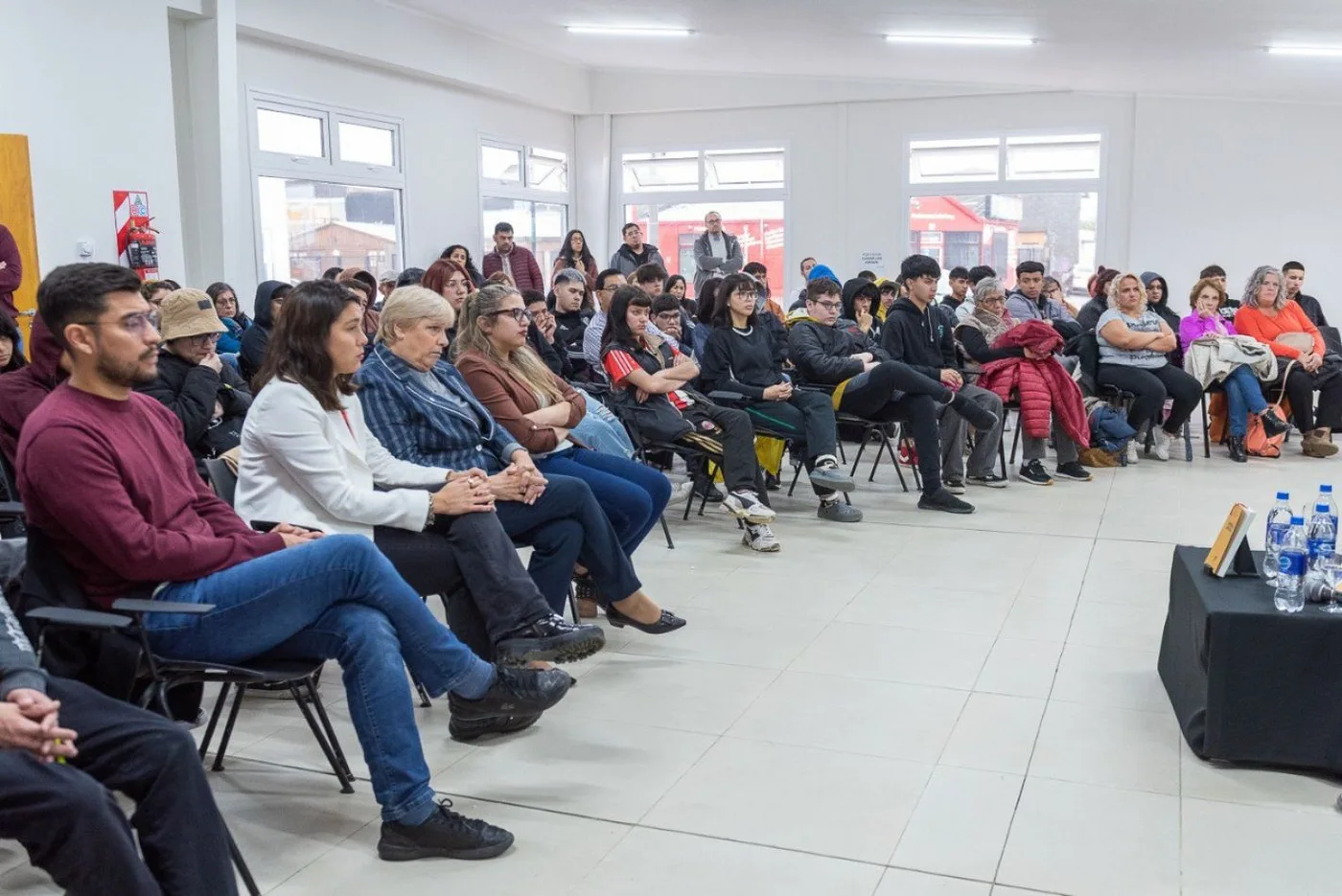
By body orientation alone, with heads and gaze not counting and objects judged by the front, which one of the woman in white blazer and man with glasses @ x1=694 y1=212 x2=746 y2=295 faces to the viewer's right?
the woman in white blazer

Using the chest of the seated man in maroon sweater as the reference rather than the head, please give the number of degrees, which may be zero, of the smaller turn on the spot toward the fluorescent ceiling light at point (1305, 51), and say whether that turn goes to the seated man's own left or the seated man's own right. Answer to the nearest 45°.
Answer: approximately 45° to the seated man's own left

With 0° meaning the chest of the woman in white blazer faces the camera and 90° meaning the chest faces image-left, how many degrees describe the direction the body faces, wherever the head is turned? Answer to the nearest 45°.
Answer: approximately 270°

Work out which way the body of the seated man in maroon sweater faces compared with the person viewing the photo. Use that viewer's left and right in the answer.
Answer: facing to the right of the viewer

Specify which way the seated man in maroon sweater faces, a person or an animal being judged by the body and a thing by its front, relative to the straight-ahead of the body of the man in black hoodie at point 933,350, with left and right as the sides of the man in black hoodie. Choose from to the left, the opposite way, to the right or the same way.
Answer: to the left

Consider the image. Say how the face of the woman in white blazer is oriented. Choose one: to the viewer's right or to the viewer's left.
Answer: to the viewer's right

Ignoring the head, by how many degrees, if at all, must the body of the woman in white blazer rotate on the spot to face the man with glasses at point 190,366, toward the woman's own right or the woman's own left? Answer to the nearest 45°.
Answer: approximately 135° to the woman's own left

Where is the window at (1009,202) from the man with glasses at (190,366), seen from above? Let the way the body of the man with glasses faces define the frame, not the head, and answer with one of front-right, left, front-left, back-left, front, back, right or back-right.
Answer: left

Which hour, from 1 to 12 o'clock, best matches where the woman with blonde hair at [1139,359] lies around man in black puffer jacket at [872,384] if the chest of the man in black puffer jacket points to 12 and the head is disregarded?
The woman with blonde hair is roughly at 9 o'clock from the man in black puffer jacket.

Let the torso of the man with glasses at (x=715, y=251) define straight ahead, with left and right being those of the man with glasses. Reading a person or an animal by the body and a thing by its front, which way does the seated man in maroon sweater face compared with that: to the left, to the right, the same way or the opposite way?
to the left

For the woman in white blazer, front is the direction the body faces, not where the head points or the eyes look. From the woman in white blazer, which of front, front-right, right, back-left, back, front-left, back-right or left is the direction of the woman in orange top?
front-left

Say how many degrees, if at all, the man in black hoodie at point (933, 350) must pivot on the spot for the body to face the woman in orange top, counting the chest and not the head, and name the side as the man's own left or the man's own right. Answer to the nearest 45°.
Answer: approximately 90° to the man's own left
